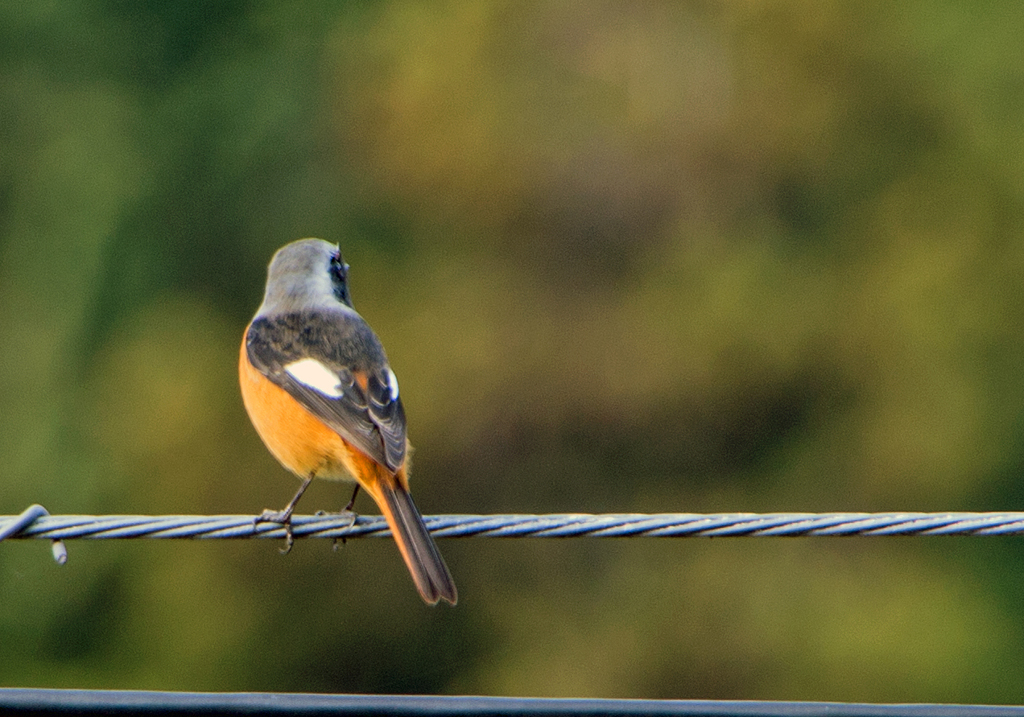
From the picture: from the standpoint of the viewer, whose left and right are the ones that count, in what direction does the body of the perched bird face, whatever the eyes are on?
facing away from the viewer and to the left of the viewer
